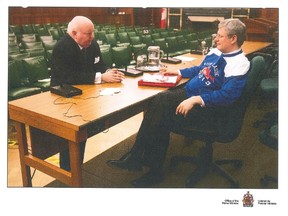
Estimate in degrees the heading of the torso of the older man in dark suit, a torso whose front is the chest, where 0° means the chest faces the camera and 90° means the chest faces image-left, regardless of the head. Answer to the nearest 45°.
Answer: approximately 315°

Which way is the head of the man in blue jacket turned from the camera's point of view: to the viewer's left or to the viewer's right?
to the viewer's left

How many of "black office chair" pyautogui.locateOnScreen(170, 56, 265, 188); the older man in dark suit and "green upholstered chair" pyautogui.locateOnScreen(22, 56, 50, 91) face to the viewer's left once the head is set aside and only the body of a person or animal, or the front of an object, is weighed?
1

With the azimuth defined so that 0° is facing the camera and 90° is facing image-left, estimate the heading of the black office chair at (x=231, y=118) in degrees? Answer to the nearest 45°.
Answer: approximately 90°

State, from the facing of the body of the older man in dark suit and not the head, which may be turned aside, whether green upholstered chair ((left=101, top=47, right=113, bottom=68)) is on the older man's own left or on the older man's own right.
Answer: on the older man's own left

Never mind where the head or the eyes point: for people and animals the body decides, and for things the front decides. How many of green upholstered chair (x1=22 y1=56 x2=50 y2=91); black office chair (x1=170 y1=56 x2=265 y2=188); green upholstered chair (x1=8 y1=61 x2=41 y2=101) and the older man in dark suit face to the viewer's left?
1

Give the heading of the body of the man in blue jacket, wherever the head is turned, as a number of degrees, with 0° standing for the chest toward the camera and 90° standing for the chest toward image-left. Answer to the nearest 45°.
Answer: approximately 45°

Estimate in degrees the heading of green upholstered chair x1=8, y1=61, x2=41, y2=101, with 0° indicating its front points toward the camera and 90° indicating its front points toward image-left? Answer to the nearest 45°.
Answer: approximately 315°
